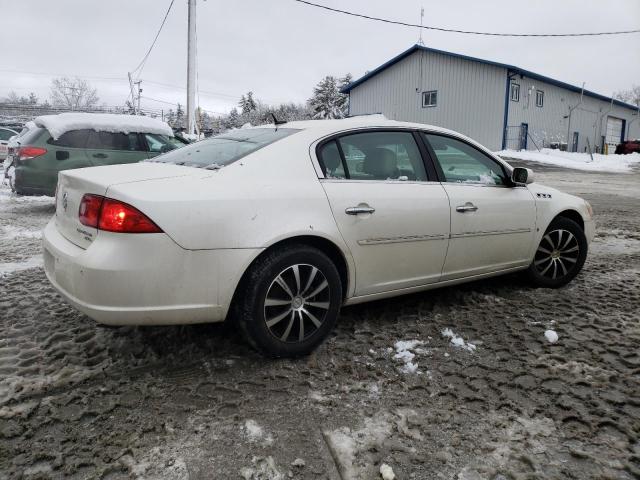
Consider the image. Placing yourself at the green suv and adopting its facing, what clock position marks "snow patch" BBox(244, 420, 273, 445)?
The snow patch is roughly at 4 o'clock from the green suv.

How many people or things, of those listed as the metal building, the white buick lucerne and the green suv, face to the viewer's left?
0

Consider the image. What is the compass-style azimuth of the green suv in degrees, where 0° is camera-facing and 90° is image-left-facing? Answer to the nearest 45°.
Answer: approximately 225°

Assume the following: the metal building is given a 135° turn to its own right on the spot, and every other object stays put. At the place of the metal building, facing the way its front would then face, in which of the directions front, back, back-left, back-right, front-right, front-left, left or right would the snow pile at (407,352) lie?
left

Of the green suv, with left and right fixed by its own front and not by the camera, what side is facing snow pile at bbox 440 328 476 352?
right

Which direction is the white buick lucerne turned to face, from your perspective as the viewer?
facing away from the viewer and to the right of the viewer

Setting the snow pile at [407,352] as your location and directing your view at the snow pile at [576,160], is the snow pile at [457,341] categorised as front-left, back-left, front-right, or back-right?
front-right

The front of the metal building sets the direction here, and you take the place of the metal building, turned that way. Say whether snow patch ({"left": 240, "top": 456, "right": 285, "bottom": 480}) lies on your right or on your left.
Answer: on your right

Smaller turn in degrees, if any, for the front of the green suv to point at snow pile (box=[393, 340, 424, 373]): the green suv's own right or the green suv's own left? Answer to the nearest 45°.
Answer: approximately 135° to the green suv's own right

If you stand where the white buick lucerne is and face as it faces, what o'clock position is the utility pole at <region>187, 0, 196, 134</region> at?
The utility pole is roughly at 10 o'clock from the white buick lucerne.

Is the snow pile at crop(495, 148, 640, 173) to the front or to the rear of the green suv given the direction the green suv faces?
to the front

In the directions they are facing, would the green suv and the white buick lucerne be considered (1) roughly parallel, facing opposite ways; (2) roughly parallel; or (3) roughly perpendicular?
roughly parallel

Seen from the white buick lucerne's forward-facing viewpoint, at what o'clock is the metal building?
The metal building is roughly at 11 o'clock from the white buick lucerne.

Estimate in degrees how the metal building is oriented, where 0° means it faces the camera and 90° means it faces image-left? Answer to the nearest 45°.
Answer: approximately 315°

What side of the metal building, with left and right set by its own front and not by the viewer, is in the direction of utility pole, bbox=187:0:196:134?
right

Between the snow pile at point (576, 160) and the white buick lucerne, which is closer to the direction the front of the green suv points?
the snow pile
